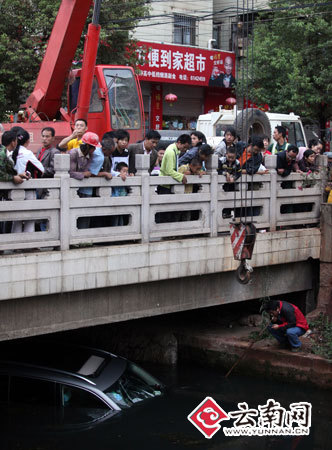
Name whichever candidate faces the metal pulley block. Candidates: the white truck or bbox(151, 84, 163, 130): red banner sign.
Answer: the red banner sign

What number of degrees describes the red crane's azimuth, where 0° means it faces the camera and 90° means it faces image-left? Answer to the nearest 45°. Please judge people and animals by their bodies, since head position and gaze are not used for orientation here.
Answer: approximately 315°

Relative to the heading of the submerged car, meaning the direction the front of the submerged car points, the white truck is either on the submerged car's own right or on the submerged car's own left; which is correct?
on the submerged car's own left

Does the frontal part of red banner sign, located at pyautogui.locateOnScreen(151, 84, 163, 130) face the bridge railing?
yes

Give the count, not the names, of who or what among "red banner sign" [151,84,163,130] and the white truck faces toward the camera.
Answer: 1

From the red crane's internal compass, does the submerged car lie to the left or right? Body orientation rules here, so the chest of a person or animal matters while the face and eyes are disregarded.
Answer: on its right

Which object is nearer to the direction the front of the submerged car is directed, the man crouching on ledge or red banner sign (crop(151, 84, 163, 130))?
the man crouching on ledge

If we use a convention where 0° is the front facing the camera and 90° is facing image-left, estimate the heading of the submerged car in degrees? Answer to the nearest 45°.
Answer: approximately 315°

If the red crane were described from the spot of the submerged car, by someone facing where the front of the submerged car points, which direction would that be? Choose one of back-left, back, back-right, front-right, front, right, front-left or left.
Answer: back-left

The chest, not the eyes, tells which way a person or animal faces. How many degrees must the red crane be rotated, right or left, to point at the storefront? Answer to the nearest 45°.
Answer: approximately 135° to its left
